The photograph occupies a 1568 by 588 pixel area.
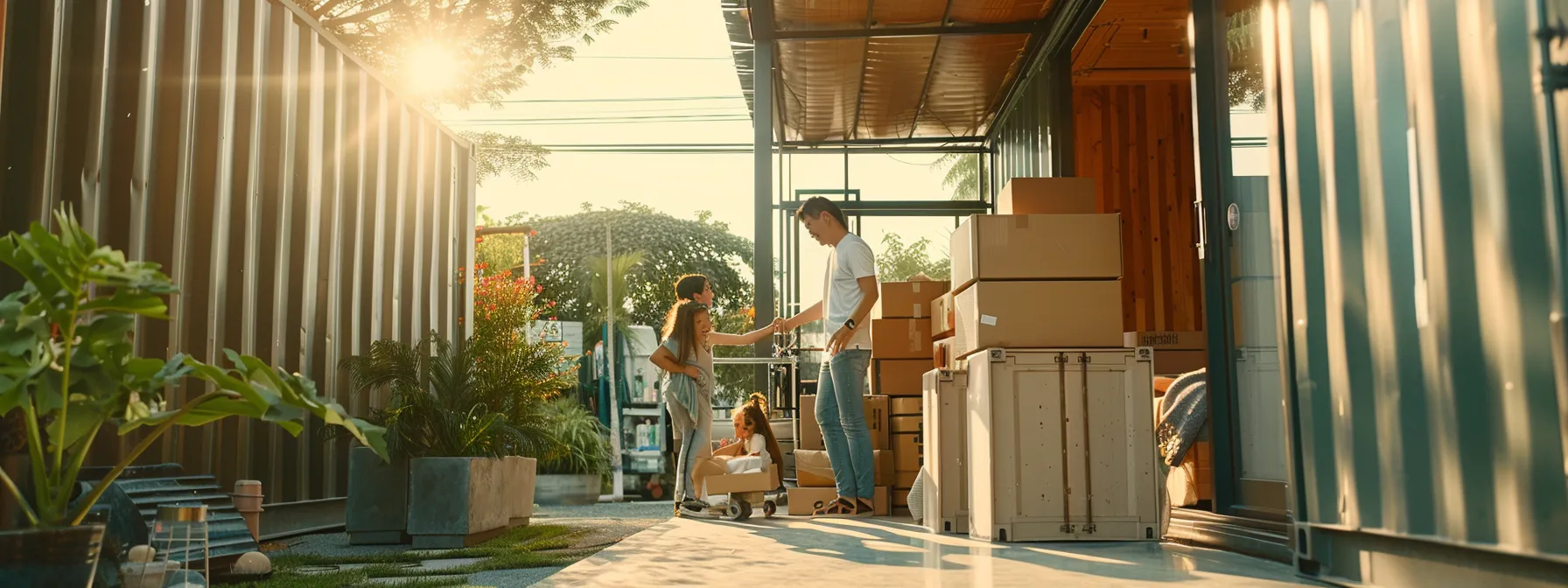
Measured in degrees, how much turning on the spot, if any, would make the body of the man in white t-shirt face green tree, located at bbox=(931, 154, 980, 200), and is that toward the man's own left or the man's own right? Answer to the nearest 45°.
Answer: approximately 90° to the man's own right

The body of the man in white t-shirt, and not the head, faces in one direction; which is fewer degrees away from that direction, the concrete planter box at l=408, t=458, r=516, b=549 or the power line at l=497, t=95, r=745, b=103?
the concrete planter box

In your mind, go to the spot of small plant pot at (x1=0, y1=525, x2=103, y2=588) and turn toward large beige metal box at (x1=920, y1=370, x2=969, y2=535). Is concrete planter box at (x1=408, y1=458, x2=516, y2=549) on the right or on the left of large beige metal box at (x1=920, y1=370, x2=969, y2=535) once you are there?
left

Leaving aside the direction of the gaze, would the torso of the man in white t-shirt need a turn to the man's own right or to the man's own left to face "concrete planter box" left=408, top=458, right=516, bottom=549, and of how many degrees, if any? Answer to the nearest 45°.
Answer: approximately 45° to the man's own left

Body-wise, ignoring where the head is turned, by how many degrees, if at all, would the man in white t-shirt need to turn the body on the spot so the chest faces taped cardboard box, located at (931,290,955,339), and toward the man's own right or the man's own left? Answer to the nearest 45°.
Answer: approximately 135° to the man's own right

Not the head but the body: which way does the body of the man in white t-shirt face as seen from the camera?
to the viewer's left

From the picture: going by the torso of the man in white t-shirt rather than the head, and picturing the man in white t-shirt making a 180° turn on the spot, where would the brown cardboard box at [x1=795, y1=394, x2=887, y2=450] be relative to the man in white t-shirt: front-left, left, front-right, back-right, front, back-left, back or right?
left

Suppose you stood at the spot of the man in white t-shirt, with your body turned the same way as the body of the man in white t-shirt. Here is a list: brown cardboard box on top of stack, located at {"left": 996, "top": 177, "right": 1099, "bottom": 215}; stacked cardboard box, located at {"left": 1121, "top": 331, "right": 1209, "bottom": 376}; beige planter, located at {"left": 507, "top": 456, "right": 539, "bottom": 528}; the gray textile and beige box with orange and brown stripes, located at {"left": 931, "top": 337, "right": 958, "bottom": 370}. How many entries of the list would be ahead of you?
1

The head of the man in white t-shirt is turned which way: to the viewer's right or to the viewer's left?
to the viewer's left

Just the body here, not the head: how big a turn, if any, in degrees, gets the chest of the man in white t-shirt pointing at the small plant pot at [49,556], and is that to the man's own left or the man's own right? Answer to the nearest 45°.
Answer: approximately 90° to the man's own left

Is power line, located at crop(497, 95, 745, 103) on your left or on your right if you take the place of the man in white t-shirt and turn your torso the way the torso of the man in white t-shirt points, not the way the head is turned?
on your right

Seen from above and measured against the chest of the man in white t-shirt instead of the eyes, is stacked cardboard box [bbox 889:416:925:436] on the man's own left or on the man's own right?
on the man's own right

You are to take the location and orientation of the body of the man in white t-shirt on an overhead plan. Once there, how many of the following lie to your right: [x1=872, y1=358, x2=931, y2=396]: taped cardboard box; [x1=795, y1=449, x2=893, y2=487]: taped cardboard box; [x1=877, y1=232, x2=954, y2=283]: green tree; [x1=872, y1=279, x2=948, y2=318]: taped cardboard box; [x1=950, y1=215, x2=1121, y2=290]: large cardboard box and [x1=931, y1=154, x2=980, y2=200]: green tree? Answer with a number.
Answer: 5

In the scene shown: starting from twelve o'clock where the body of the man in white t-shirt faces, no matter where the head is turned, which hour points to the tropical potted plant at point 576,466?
The tropical potted plant is roughly at 2 o'clock from the man in white t-shirt.

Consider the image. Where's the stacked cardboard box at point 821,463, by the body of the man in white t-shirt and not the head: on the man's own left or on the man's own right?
on the man's own right

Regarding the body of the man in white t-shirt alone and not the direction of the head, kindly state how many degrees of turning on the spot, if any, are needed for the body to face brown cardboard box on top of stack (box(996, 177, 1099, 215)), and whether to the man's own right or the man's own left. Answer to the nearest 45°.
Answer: approximately 135° to the man's own left
